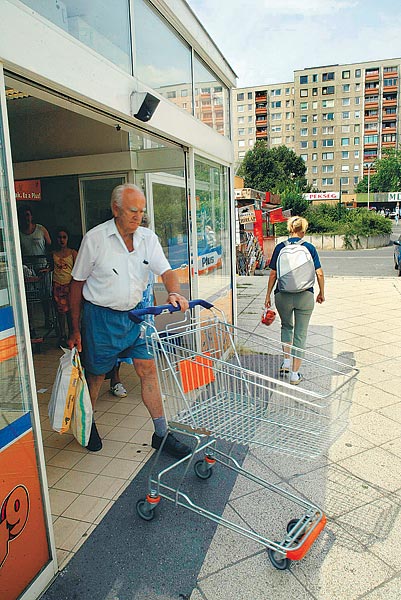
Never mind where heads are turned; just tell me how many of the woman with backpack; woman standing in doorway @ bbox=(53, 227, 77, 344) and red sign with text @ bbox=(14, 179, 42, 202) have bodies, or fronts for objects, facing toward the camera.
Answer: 2

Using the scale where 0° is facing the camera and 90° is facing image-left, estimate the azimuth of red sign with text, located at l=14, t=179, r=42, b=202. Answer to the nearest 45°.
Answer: approximately 0°

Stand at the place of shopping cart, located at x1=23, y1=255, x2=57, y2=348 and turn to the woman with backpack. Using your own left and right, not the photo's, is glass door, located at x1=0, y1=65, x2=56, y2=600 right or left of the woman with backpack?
right

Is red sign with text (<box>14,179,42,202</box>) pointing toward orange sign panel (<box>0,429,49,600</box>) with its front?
yes

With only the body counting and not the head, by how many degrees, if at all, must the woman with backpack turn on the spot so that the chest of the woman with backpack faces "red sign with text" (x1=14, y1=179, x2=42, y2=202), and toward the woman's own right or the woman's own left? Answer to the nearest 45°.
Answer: approximately 90° to the woman's own left

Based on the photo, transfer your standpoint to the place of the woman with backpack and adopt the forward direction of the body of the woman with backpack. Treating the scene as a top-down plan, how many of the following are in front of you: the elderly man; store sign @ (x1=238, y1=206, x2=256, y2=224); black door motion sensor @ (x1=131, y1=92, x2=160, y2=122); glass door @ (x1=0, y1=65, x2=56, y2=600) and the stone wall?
2

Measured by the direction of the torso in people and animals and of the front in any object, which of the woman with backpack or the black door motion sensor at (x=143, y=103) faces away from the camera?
the woman with backpack

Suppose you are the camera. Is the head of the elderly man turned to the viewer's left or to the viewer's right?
to the viewer's right

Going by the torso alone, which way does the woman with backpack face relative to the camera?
away from the camera

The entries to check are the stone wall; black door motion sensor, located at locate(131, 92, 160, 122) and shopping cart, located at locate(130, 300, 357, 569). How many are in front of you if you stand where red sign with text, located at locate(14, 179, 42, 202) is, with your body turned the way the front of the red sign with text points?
2

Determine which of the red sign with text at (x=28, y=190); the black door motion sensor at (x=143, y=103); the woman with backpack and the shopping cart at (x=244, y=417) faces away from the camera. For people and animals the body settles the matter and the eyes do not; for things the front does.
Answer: the woman with backpack
